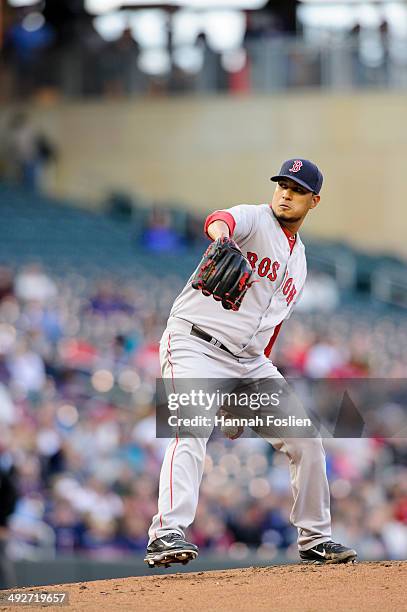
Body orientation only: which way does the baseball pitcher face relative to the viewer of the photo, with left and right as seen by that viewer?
facing the viewer and to the right of the viewer
